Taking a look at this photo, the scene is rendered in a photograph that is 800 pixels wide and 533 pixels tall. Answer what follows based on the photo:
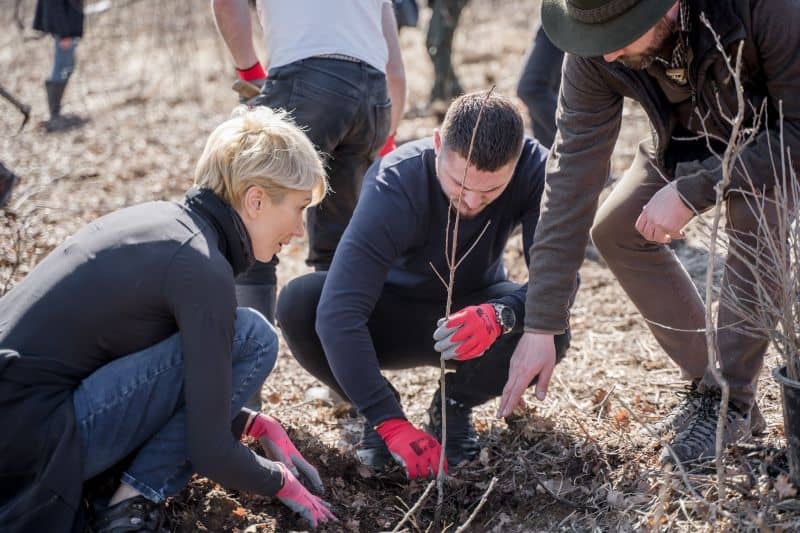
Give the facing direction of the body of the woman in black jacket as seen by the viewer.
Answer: to the viewer's right

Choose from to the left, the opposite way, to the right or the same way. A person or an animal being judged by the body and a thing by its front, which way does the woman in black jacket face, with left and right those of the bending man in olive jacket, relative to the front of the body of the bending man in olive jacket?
the opposite way

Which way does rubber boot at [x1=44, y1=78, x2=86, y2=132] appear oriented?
to the viewer's right

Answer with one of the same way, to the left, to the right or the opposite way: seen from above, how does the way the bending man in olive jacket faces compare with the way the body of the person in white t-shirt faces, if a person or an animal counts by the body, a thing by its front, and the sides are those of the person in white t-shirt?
to the left

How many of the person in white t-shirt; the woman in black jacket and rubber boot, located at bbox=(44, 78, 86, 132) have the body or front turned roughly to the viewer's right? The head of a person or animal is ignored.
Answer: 2

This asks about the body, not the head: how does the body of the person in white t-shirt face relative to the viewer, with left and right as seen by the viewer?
facing away from the viewer and to the left of the viewer

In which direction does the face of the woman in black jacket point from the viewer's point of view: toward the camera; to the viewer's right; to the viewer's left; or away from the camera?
to the viewer's right

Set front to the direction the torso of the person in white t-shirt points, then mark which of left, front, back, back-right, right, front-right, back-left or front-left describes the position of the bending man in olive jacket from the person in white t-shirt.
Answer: back

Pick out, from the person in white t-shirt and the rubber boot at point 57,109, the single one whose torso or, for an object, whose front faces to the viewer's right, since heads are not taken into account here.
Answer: the rubber boot

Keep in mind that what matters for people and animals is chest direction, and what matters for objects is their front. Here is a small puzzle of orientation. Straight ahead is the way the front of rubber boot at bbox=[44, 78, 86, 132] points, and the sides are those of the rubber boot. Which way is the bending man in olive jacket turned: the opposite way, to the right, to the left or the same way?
the opposite way
